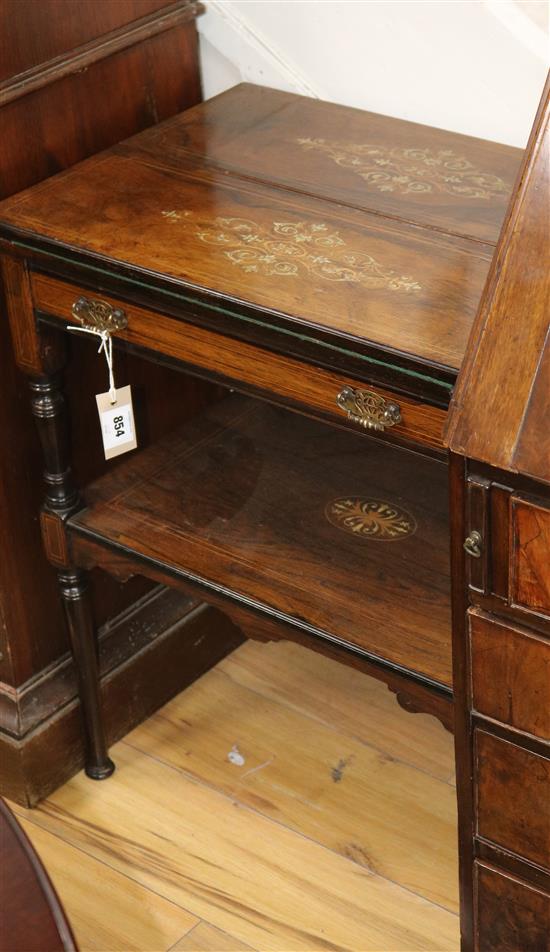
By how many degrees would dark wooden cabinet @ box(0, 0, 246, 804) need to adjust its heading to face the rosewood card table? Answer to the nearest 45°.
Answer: approximately 90° to its left

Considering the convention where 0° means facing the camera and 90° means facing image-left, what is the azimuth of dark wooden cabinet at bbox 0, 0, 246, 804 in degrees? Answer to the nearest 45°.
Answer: approximately 45°

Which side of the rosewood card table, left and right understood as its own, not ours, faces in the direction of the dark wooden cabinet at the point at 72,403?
right

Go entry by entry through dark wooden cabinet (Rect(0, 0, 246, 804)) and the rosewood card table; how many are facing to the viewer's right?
0

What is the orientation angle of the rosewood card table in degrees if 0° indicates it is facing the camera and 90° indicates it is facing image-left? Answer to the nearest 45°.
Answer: approximately 45°
